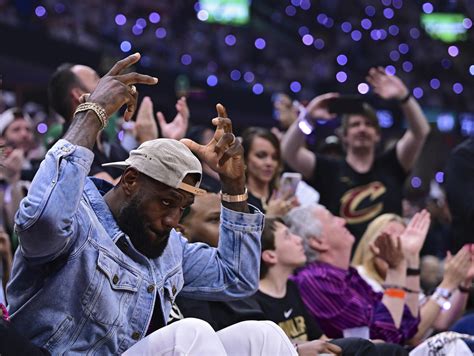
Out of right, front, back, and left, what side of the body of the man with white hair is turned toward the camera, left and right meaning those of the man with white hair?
right

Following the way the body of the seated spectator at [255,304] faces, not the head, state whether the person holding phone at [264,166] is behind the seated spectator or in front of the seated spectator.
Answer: behind

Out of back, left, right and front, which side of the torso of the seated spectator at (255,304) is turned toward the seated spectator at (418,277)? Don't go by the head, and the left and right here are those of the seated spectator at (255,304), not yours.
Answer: left

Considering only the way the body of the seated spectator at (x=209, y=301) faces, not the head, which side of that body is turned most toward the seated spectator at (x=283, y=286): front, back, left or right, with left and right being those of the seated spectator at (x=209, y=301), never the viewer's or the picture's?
left

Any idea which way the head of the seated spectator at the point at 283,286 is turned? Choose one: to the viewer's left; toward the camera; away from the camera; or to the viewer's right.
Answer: to the viewer's right

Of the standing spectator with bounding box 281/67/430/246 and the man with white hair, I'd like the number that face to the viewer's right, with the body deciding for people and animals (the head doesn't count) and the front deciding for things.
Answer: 1

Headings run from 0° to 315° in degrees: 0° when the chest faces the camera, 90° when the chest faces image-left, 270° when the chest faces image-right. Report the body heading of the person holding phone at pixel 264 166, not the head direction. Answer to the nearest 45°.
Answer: approximately 315°

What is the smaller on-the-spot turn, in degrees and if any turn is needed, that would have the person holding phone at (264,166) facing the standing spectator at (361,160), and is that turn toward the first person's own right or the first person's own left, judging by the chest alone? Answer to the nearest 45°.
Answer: approximately 90° to the first person's own left
